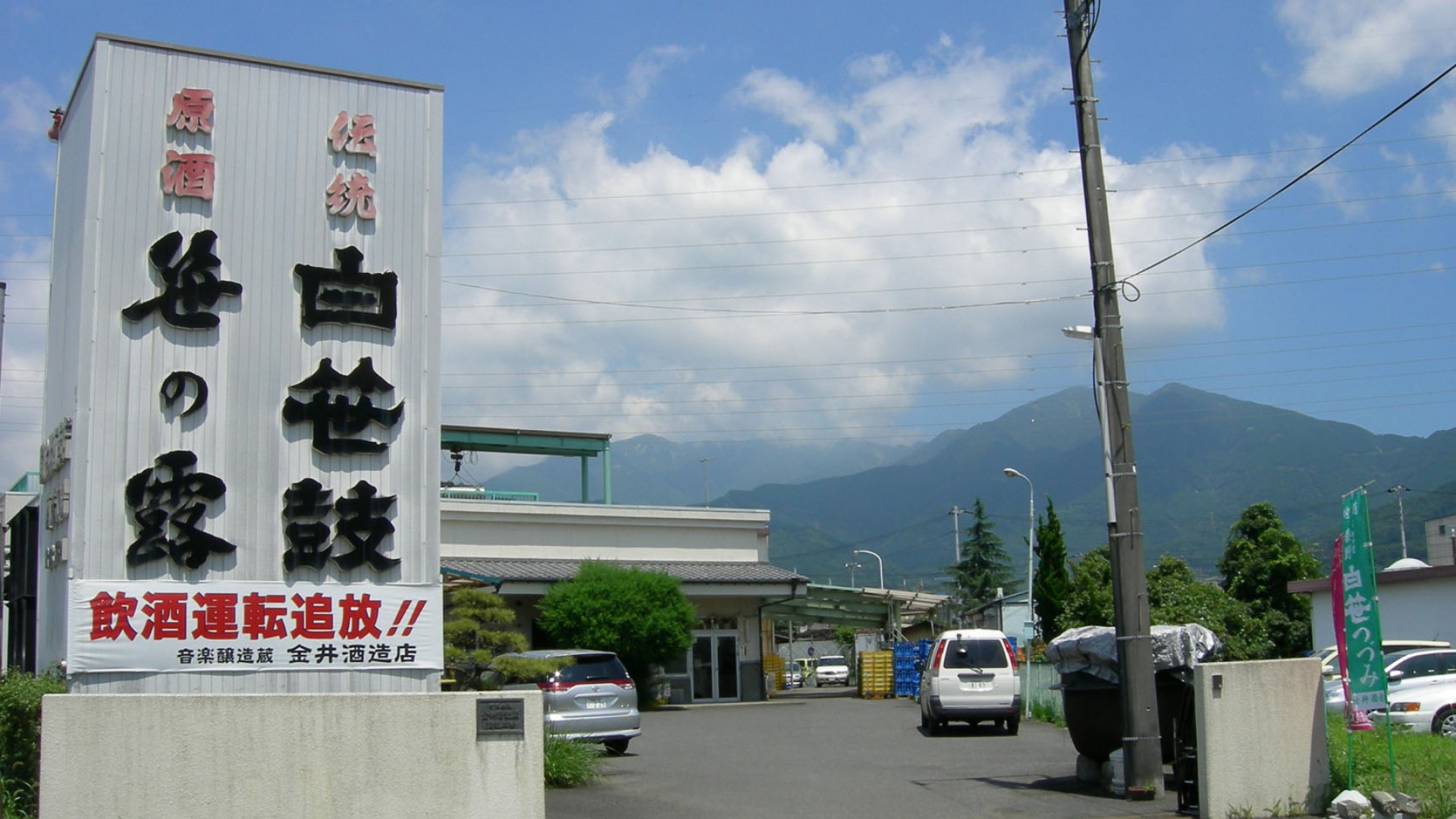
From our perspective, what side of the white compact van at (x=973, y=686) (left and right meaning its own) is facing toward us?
back

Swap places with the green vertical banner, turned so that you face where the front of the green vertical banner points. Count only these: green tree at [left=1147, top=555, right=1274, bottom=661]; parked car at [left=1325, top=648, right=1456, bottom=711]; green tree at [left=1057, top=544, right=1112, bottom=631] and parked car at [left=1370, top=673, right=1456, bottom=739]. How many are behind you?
4

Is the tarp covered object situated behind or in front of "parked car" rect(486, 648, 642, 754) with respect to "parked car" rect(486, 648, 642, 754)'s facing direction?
behind

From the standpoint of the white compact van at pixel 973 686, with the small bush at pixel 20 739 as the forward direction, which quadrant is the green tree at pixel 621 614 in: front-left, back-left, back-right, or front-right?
back-right

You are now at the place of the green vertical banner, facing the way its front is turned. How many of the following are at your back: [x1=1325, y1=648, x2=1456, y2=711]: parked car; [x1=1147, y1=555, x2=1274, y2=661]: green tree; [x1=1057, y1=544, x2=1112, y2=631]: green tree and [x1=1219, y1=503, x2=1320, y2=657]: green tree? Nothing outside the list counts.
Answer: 4

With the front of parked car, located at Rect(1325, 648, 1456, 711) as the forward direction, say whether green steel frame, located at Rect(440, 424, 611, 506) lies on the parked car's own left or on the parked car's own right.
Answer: on the parked car's own right

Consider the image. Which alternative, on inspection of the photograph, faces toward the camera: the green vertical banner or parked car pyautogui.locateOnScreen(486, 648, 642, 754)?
the green vertical banner

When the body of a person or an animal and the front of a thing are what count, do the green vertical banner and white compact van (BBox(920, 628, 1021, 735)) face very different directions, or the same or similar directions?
very different directions

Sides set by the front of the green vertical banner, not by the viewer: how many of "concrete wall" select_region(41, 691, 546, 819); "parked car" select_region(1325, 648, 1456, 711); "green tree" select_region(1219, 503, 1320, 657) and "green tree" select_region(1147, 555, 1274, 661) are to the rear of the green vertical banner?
3

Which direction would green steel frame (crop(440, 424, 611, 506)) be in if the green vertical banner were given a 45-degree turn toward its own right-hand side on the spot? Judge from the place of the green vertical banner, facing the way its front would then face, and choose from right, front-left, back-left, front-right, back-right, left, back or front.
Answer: right

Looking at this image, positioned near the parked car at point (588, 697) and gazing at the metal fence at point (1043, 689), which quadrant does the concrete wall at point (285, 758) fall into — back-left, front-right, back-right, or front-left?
back-right

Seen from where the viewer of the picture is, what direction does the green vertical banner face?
facing the viewer

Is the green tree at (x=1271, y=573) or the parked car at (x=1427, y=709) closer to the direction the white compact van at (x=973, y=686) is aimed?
the green tree

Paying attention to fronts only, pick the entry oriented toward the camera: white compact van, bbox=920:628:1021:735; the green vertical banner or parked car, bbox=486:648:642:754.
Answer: the green vertical banner
